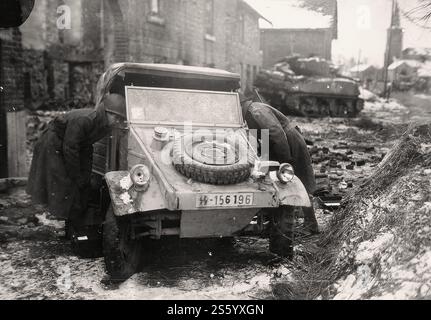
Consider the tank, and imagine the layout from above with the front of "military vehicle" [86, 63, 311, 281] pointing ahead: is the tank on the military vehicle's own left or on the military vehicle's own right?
on the military vehicle's own left

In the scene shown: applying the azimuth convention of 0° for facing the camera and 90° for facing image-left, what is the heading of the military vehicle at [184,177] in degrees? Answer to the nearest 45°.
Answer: approximately 315°

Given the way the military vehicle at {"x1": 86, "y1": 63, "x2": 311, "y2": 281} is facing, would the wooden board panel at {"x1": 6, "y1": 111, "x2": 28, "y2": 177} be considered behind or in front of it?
behind

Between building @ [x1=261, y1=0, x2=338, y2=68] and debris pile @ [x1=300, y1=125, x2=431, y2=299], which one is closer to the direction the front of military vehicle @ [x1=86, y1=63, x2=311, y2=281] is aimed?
the debris pile

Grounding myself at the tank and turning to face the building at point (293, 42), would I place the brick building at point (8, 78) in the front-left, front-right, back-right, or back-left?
back-left

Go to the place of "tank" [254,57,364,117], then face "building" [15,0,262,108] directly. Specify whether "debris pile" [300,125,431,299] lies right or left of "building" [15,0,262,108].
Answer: left

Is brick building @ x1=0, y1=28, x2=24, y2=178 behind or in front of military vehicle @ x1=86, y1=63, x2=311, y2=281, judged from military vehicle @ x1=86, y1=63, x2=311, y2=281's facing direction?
behind
